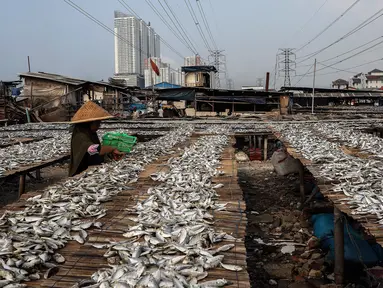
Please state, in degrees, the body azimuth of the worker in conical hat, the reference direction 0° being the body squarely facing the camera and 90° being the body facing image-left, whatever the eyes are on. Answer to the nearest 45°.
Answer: approximately 270°

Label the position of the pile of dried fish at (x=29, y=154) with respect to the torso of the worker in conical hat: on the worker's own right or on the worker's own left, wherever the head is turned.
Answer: on the worker's own left

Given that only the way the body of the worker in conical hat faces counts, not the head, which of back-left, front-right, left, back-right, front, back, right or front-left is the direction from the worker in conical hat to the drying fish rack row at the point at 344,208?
front-right

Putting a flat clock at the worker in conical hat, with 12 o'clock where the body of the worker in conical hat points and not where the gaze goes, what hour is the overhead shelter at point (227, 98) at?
The overhead shelter is roughly at 10 o'clock from the worker in conical hat.

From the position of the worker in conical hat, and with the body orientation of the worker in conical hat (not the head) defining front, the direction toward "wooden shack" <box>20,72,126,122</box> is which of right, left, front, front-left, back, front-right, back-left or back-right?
left

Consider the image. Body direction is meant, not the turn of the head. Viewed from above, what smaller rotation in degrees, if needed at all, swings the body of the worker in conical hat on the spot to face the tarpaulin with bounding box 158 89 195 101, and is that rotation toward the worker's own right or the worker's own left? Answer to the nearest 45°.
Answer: approximately 90° to the worker's own left

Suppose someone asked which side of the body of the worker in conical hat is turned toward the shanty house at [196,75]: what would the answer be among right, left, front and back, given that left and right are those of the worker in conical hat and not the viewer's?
left

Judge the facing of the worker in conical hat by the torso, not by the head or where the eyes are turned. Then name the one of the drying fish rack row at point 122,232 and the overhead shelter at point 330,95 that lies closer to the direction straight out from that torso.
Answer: the overhead shelter

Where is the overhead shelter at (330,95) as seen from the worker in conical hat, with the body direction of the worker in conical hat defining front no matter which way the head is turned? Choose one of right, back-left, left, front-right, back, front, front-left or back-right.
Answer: front-left

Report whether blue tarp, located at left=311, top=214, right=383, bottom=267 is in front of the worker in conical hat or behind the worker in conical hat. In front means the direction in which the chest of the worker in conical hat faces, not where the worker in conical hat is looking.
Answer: in front

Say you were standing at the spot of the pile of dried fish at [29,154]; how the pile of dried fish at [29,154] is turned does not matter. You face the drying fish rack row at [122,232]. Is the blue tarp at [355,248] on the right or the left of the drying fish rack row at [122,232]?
left
